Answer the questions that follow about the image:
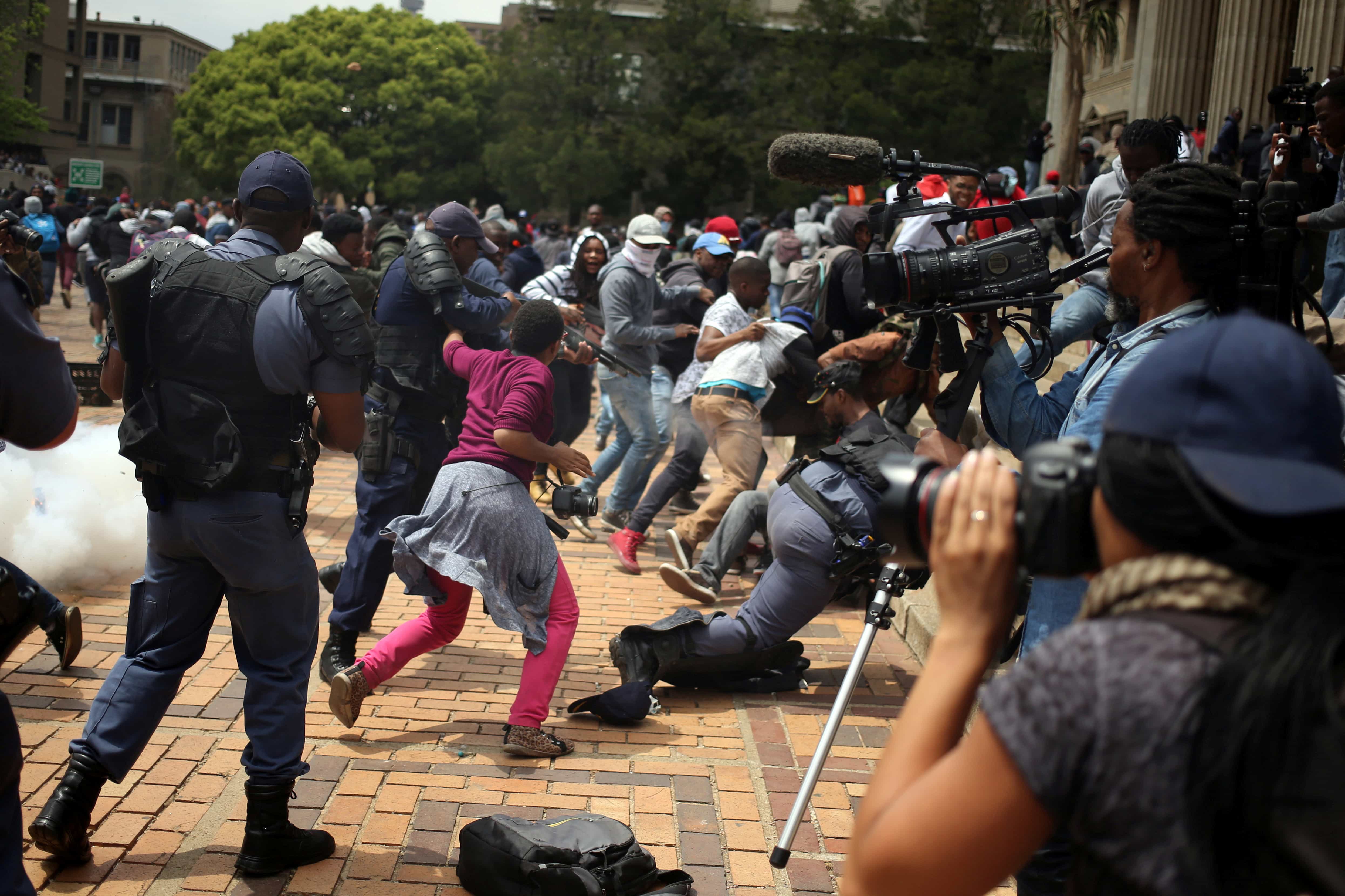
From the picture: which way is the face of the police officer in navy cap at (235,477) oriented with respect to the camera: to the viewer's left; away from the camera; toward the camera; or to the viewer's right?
away from the camera

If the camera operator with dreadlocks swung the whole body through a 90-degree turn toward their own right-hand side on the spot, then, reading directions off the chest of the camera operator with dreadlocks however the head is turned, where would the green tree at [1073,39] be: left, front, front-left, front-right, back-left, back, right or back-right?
front

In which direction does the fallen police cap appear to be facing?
to the viewer's left

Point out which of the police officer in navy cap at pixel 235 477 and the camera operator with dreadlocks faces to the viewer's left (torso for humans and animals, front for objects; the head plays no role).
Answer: the camera operator with dreadlocks

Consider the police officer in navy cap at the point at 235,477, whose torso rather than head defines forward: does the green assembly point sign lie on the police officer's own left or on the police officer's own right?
on the police officer's own left

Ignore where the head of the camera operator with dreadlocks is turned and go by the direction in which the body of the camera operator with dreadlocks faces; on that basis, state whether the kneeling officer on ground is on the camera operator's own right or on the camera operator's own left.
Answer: on the camera operator's own right

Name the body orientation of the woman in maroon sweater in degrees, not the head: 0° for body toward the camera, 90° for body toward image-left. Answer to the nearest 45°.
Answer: approximately 225°

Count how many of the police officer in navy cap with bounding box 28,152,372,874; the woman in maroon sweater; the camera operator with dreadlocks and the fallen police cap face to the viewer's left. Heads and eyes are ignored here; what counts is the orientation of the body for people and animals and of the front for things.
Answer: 2

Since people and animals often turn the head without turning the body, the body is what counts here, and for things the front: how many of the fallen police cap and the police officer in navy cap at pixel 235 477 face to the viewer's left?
1

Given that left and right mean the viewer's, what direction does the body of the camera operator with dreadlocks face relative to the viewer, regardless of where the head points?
facing to the left of the viewer

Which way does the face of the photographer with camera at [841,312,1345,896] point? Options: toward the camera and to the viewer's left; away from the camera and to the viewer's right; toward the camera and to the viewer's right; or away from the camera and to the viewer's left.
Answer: away from the camera and to the viewer's left

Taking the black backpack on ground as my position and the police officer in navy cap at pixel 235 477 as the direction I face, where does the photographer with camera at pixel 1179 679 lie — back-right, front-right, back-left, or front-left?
back-left

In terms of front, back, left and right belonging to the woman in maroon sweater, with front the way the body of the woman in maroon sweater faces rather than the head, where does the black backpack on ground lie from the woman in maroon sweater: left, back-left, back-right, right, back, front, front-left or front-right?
back-right
